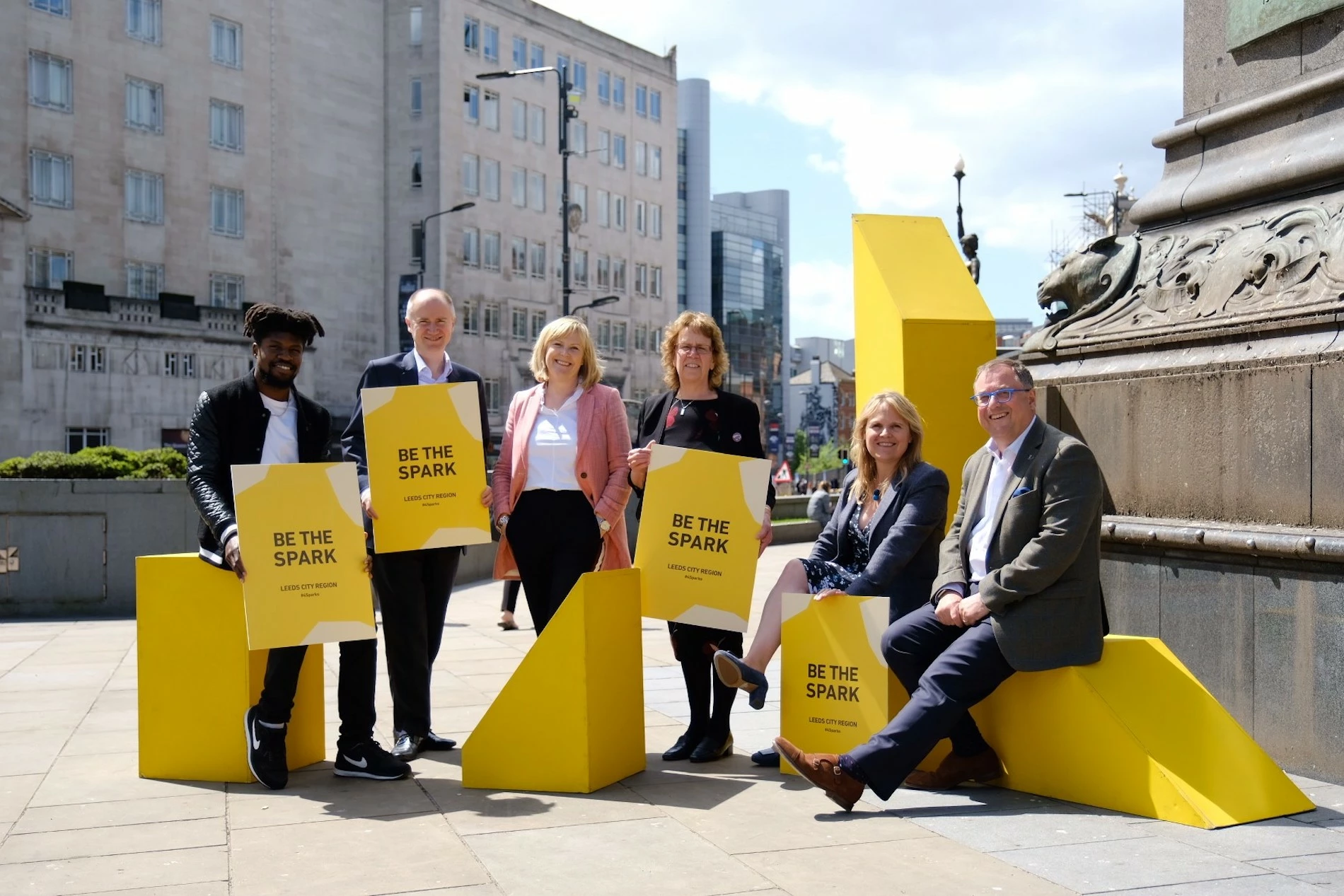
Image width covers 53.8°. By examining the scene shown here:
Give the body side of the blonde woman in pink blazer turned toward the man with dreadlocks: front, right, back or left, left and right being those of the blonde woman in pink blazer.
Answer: right

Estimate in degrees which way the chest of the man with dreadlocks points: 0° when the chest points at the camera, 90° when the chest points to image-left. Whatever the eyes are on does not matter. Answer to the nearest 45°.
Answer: approximately 315°

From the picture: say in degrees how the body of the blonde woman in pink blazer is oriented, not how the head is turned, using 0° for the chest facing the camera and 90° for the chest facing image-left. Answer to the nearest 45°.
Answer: approximately 0°

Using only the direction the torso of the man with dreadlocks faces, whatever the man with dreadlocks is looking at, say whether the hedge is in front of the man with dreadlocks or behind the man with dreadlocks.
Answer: behind

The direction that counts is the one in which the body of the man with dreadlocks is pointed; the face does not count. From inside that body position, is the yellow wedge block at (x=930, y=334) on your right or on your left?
on your left

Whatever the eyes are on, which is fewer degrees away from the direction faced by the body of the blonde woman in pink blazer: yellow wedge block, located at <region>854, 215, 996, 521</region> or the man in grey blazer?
the man in grey blazer

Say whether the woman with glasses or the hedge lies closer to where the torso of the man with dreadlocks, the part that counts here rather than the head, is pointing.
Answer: the woman with glasses

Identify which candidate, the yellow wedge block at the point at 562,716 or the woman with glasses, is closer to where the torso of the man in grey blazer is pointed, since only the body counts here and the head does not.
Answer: the yellow wedge block

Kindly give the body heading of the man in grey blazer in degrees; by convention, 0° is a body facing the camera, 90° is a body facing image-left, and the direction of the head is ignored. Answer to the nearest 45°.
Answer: approximately 45°
